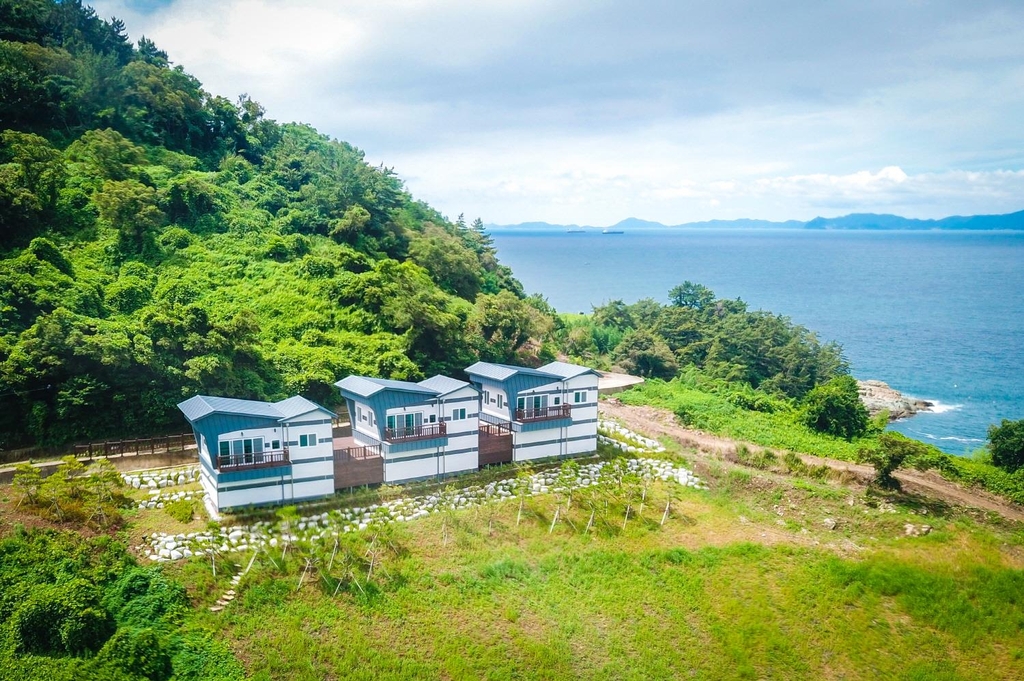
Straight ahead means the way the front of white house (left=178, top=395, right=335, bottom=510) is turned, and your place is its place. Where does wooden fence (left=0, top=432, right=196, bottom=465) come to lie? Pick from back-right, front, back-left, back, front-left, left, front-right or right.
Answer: back-right

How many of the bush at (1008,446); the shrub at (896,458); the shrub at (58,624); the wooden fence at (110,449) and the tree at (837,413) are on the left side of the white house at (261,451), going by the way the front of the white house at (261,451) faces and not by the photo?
3

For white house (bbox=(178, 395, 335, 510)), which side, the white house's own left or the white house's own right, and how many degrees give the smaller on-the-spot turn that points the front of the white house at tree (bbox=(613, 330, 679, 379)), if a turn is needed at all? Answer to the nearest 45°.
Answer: approximately 135° to the white house's own left

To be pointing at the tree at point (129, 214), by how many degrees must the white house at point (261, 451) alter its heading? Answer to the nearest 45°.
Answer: approximately 180°

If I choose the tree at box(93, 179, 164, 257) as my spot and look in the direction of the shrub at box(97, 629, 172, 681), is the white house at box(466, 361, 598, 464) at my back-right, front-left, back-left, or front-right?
front-left

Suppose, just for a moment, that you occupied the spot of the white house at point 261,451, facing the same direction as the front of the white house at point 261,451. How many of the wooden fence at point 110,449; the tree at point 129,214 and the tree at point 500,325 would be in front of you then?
0

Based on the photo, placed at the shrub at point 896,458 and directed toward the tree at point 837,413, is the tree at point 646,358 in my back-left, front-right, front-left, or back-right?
front-left

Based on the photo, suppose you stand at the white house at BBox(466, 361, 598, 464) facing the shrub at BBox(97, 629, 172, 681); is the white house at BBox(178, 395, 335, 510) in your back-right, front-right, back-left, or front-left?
front-right

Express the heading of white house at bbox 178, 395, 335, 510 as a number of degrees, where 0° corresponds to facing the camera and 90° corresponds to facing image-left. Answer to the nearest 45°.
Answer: approximately 0°

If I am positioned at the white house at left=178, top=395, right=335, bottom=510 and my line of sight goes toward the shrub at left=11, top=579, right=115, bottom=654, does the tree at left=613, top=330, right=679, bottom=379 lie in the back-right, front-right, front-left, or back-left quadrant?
back-left

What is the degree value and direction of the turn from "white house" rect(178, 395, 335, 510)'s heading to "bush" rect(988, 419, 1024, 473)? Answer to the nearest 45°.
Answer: approximately 90° to its left

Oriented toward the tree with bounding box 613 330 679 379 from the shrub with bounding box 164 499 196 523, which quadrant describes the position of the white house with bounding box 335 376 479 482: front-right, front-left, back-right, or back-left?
front-right

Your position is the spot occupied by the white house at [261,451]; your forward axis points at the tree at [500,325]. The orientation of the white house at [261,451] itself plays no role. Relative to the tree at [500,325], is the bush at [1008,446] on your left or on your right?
right

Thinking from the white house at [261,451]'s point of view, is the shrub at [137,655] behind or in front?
in front

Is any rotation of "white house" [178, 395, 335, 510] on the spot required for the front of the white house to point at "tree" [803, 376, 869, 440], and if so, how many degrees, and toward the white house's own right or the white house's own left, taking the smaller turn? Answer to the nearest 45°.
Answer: approximately 90° to the white house's own left

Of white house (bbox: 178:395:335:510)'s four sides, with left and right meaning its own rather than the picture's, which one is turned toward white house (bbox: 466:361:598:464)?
left
